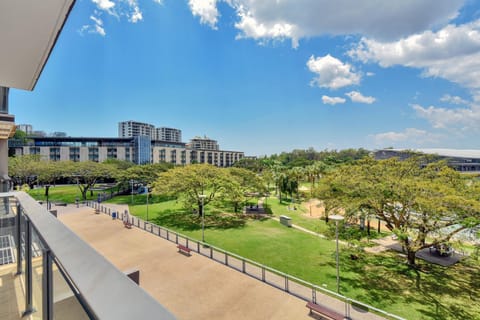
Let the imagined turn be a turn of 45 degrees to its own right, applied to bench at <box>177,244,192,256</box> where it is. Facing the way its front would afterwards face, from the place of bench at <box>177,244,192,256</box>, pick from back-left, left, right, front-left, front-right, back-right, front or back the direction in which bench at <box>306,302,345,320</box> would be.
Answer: back-left

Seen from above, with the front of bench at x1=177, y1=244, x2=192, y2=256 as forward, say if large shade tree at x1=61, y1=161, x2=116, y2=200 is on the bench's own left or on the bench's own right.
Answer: on the bench's own right

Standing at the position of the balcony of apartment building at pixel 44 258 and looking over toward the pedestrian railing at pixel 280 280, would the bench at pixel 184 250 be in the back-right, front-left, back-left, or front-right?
front-left

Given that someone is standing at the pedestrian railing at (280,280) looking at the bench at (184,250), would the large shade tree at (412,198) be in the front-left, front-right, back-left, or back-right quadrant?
back-right

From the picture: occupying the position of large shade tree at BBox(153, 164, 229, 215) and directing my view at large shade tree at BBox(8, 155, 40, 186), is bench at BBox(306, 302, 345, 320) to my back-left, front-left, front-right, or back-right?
back-left

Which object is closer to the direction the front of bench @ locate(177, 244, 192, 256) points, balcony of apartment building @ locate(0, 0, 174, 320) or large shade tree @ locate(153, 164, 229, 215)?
the balcony of apartment building

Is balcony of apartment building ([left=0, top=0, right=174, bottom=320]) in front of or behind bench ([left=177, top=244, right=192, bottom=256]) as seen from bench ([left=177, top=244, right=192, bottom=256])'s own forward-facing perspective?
in front

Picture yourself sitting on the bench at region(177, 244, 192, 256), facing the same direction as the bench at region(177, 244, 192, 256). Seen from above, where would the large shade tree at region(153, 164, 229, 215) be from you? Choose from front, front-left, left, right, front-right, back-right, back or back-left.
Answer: back-right

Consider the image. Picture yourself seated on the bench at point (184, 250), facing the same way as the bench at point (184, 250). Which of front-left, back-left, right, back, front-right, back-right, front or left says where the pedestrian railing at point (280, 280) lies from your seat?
left

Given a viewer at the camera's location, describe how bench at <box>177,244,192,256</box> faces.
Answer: facing the viewer and to the left of the viewer
